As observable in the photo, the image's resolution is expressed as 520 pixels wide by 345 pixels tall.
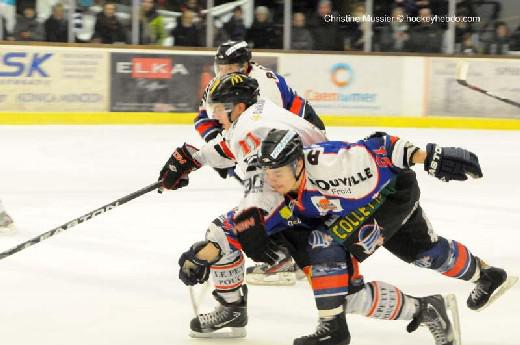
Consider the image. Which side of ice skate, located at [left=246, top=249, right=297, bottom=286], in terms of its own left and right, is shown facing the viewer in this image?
left

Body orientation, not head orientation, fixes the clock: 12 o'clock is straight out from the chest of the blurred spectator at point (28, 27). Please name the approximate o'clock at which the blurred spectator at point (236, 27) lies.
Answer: the blurred spectator at point (236, 27) is roughly at 9 o'clock from the blurred spectator at point (28, 27).

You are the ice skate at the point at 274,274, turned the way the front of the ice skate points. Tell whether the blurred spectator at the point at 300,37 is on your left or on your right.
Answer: on your right

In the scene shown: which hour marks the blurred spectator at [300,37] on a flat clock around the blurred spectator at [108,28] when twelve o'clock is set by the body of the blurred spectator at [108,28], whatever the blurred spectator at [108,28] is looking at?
the blurred spectator at [300,37] is roughly at 9 o'clock from the blurred spectator at [108,28].

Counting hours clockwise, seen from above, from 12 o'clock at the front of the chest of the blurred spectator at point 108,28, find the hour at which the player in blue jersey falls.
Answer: The player in blue jersey is roughly at 12 o'clock from the blurred spectator.

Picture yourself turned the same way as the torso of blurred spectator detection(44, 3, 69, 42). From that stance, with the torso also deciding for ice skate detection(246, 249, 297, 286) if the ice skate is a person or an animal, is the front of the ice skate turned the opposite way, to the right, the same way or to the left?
to the right

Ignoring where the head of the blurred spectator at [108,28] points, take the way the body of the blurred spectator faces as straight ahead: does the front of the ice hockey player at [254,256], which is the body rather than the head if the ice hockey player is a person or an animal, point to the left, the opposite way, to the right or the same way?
to the right

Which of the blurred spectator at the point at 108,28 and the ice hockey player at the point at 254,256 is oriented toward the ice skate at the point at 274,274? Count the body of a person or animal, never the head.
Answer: the blurred spectator

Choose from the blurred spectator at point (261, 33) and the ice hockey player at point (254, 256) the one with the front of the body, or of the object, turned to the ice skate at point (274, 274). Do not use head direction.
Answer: the blurred spectator
